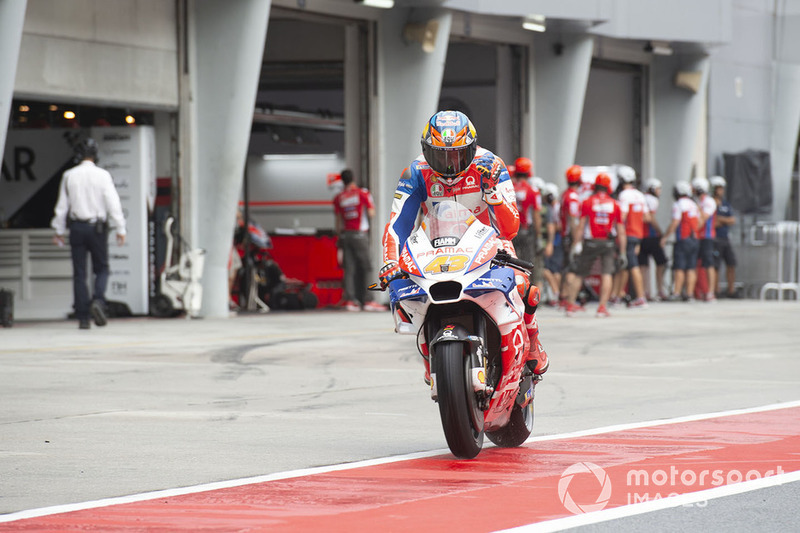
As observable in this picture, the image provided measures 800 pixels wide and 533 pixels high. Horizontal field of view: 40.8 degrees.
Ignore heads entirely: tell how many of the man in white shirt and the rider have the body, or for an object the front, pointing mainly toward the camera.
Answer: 1

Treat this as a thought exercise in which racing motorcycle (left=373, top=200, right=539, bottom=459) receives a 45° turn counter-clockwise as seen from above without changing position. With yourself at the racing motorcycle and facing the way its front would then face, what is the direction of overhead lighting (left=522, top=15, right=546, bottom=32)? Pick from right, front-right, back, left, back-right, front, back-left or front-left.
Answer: back-left

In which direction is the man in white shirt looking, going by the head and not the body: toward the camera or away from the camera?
away from the camera

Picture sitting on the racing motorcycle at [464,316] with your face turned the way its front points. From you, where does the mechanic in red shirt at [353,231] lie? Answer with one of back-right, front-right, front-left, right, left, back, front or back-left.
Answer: back

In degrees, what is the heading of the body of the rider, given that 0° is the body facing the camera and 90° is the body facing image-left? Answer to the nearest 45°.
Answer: approximately 0°

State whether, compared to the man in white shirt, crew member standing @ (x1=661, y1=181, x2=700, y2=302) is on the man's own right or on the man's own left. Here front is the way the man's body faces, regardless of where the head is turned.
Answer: on the man's own right
